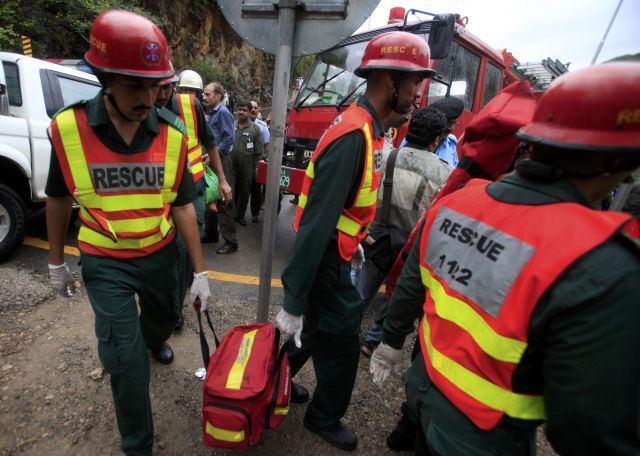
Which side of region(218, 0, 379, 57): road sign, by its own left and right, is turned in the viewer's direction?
back

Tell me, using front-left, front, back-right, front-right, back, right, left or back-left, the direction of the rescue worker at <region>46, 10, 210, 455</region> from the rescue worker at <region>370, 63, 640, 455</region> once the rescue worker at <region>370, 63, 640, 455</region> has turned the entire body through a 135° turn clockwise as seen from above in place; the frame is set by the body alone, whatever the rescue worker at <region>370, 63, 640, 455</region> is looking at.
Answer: right

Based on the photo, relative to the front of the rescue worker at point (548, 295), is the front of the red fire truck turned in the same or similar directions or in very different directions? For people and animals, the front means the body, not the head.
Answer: very different directions
